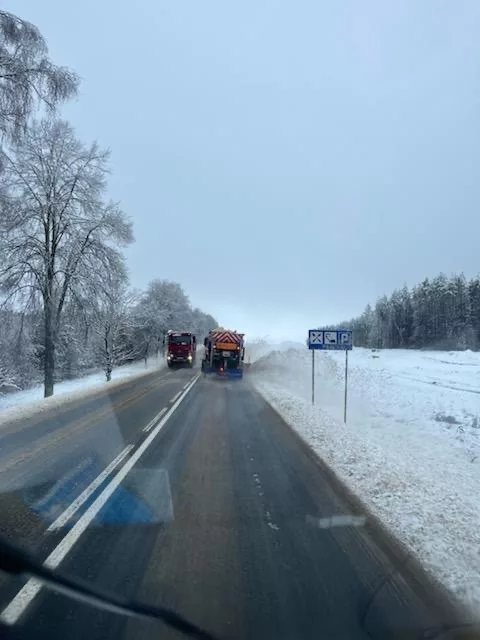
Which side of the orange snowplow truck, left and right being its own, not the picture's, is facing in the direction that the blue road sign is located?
back

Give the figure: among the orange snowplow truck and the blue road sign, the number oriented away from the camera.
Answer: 1

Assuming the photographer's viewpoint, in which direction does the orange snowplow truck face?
facing away from the viewer

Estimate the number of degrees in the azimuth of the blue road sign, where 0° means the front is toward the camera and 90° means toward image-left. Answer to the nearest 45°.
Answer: approximately 0°

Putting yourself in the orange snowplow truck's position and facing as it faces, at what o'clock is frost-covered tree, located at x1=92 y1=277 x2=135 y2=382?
The frost-covered tree is roughly at 9 o'clock from the orange snowplow truck.

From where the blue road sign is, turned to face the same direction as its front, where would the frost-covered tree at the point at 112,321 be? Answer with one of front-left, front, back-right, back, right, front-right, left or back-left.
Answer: back-right

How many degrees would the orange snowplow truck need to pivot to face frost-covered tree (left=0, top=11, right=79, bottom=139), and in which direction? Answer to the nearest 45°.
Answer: approximately 180°

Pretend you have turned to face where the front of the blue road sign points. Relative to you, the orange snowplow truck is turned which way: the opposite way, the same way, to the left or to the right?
the opposite way

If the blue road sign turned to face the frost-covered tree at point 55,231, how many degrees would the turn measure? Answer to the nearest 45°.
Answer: approximately 90° to its right

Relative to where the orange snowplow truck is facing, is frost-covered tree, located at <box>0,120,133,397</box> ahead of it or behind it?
behind
